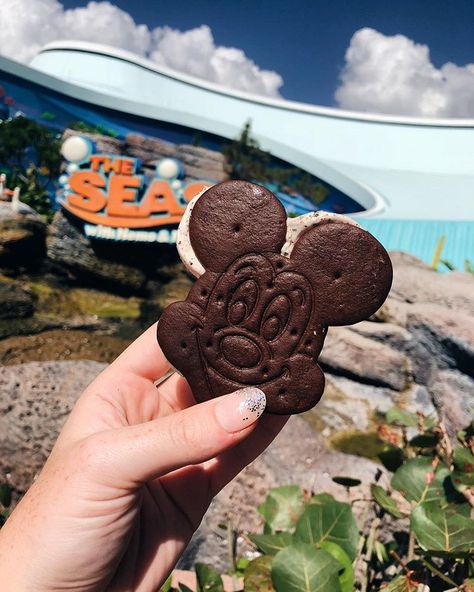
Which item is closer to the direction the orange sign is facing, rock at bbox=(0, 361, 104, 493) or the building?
the rock

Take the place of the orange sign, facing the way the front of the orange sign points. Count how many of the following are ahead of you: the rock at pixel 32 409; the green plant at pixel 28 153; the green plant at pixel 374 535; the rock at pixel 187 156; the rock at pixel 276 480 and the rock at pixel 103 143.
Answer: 3

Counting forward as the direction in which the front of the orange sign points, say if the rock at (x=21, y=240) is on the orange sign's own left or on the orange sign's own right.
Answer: on the orange sign's own right

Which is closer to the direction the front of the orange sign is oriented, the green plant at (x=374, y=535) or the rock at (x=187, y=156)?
the green plant

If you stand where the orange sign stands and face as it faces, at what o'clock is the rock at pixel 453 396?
The rock is roughly at 11 o'clock from the orange sign.

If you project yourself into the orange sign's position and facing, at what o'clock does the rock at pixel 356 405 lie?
The rock is roughly at 11 o'clock from the orange sign.

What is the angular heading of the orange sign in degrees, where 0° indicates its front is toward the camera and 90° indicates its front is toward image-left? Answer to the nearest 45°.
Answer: approximately 0°

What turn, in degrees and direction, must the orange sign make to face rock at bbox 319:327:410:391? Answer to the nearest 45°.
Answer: approximately 45° to its left

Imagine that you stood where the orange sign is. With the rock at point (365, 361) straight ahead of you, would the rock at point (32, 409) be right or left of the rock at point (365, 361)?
right

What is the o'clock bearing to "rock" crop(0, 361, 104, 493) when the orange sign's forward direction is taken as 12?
The rock is roughly at 12 o'clock from the orange sign.
